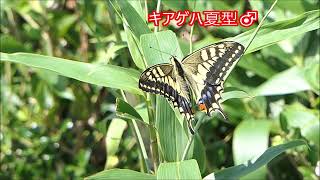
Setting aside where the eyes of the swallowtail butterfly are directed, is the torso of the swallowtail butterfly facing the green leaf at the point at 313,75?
no

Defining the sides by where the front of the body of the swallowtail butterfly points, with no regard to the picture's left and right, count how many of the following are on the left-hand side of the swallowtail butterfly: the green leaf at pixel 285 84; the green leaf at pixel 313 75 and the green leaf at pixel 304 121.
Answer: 0

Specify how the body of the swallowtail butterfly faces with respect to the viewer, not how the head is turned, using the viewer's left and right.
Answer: facing away from the viewer and to the left of the viewer

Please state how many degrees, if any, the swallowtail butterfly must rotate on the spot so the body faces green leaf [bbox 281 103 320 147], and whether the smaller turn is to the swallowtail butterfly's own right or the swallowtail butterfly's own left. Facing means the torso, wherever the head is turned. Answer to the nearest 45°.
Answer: approximately 90° to the swallowtail butterfly's own right

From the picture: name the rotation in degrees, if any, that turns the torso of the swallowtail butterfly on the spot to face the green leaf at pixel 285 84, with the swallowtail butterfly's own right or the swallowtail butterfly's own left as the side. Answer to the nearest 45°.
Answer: approximately 90° to the swallowtail butterfly's own right
